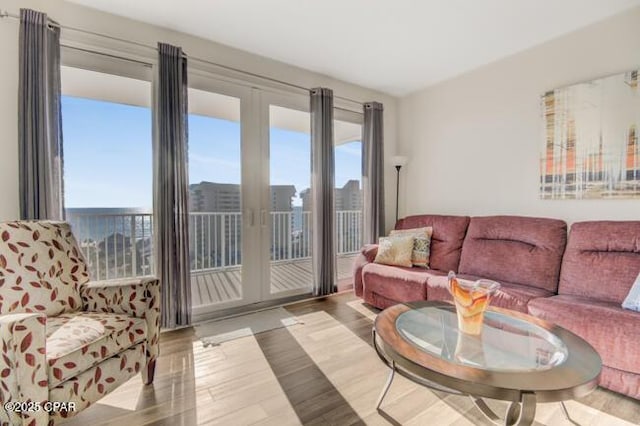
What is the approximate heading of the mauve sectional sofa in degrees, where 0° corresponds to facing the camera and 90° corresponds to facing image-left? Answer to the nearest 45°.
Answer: approximately 45°

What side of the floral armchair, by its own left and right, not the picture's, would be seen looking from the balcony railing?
left

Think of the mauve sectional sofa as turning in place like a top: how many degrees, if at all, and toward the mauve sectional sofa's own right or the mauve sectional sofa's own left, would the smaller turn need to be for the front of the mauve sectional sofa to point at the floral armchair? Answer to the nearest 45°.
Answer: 0° — it already faces it

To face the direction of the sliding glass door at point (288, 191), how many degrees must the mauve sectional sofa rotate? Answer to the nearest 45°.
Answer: approximately 45° to its right

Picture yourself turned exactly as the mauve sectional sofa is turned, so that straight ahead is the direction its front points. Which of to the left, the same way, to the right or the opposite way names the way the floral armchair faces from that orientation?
the opposite way

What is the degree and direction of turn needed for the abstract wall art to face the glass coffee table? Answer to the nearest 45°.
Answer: approximately 45° to its left

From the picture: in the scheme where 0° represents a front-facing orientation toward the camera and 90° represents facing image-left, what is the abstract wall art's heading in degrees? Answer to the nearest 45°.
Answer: approximately 45°

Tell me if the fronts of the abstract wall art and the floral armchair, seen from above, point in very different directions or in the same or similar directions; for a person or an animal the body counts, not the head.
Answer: very different directions
